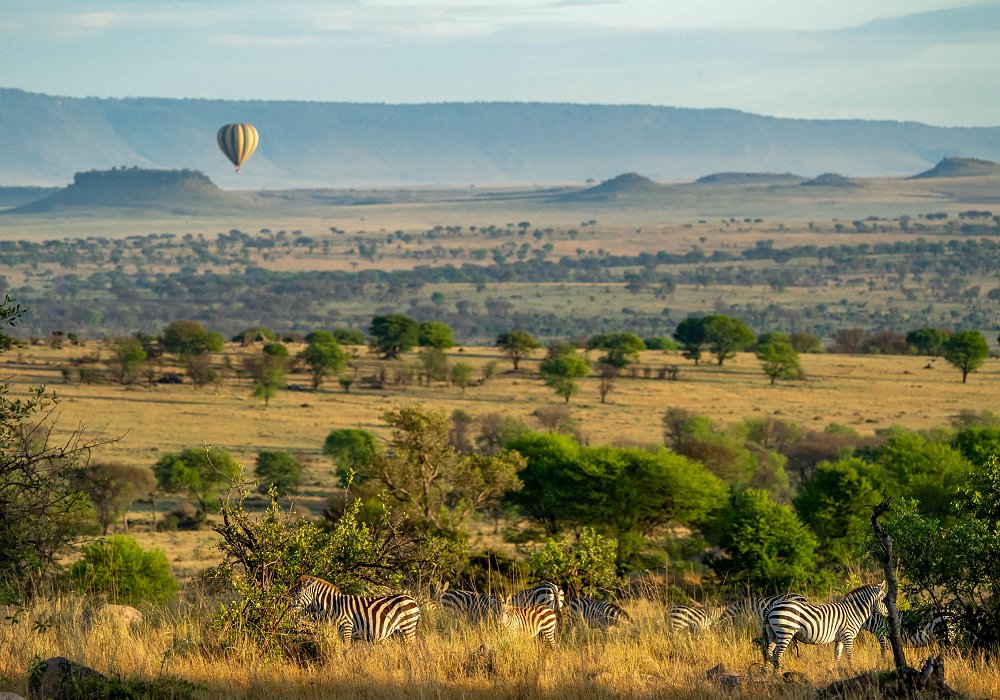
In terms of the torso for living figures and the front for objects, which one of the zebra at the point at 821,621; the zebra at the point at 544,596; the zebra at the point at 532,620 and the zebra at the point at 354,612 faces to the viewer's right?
the zebra at the point at 821,621

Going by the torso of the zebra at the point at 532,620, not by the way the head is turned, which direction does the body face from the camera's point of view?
to the viewer's left

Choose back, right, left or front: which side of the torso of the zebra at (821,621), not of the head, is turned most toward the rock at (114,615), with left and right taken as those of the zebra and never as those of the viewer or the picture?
back

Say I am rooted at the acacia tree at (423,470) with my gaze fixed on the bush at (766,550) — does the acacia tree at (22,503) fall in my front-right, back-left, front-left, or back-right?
back-right

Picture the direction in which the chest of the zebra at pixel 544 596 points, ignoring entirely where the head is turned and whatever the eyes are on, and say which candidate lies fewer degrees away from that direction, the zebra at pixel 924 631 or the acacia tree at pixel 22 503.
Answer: the acacia tree

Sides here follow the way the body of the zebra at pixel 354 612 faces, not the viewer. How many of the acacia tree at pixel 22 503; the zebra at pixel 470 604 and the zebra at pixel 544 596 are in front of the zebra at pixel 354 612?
1

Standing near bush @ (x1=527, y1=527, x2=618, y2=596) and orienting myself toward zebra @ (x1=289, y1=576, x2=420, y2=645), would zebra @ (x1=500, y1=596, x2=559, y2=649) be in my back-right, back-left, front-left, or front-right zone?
front-left

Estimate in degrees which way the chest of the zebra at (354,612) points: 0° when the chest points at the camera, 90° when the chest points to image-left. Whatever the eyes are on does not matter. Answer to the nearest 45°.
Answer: approximately 90°

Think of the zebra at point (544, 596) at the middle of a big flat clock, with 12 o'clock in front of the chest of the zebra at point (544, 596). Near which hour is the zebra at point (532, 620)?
the zebra at point (532, 620) is roughly at 9 o'clock from the zebra at point (544, 596).

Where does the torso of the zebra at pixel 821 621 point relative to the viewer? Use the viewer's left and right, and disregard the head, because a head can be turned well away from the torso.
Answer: facing to the right of the viewer
